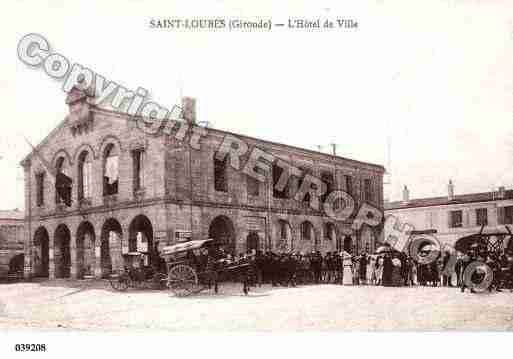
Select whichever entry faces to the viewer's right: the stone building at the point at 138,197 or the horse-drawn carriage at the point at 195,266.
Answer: the horse-drawn carriage

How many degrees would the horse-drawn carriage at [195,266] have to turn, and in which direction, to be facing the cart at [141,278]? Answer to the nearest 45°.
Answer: approximately 135° to its left

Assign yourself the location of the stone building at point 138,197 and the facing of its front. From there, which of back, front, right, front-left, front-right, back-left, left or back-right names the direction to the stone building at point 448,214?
back

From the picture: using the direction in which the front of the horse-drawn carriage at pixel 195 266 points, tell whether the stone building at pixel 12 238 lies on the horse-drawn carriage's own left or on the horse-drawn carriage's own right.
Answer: on the horse-drawn carriage's own left

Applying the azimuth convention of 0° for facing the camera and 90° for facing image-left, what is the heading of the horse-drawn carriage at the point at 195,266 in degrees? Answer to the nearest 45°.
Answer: approximately 270°

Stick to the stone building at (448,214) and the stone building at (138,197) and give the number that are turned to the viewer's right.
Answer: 0

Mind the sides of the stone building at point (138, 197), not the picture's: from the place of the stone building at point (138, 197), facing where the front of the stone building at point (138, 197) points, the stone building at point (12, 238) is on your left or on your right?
on your right

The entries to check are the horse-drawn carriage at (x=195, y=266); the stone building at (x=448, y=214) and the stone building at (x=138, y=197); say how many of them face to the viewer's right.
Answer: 1

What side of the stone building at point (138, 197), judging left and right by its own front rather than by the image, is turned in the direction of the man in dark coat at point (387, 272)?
left

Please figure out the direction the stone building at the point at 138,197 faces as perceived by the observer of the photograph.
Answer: facing the viewer and to the left of the viewer

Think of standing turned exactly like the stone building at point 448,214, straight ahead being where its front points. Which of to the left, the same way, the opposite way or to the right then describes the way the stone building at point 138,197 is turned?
the same way

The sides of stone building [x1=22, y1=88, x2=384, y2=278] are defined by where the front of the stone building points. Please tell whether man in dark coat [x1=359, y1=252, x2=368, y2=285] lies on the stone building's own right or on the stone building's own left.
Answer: on the stone building's own left

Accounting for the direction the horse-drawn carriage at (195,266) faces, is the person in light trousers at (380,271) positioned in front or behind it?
in front
